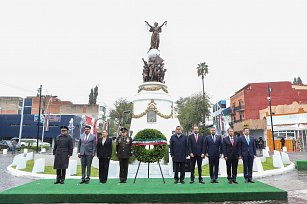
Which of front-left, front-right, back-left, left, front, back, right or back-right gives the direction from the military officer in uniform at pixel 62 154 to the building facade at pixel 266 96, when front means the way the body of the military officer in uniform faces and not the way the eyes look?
back-left

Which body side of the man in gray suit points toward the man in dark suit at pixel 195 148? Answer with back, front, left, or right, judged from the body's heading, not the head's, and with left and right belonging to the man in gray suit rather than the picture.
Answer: left

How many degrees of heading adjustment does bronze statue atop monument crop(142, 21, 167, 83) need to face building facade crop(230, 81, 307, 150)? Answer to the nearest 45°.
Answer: approximately 135° to its left

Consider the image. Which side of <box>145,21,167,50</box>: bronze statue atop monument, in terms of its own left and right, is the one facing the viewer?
front

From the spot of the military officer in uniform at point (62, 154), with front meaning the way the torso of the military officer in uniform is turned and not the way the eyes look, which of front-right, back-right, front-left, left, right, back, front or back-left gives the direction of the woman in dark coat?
left

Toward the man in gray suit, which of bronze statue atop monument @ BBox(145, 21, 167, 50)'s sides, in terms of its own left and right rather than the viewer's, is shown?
front

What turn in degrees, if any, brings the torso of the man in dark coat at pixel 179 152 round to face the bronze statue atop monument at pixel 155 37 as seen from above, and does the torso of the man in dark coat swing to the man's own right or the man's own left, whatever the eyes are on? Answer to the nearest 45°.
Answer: approximately 180°

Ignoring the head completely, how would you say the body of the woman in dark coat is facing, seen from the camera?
toward the camera

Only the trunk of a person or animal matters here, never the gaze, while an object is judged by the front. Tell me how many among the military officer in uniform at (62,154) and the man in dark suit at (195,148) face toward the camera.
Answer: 2

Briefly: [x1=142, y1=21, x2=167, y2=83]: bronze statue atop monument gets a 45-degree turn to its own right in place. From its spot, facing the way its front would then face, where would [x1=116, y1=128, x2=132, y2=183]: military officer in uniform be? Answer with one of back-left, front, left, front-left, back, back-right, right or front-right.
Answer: front-left

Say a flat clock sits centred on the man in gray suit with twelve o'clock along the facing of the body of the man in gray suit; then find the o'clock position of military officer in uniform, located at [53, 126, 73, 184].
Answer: The military officer in uniform is roughly at 3 o'clock from the man in gray suit.

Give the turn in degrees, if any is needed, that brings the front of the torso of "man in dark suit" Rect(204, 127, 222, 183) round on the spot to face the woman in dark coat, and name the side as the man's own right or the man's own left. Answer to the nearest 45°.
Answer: approximately 90° to the man's own right

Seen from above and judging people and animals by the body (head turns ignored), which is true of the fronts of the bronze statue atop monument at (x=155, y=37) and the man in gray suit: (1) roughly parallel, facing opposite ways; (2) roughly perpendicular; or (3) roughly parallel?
roughly parallel

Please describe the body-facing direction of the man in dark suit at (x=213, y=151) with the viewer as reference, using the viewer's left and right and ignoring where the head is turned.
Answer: facing the viewer
